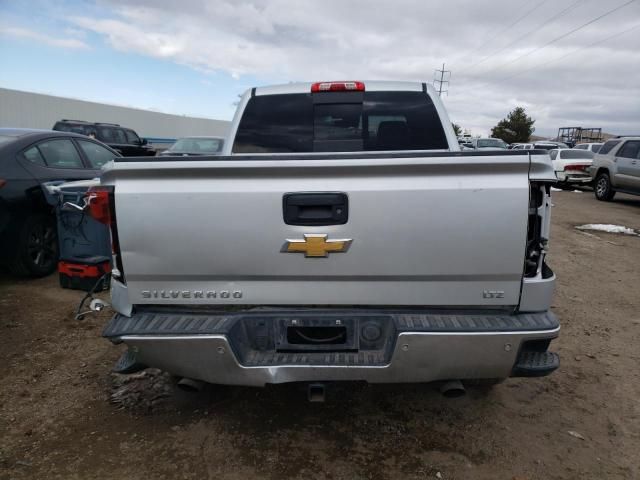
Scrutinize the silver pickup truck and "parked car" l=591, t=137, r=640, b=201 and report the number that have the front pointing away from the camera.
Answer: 1

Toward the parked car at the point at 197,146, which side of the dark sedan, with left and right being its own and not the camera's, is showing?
front

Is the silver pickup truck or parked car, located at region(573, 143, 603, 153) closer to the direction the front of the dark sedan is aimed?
the parked car

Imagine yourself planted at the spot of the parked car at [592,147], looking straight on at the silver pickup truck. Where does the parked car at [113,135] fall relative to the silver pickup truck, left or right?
right

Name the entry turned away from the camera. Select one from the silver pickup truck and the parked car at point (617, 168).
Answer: the silver pickup truck

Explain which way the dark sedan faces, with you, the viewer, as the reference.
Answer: facing away from the viewer and to the right of the viewer

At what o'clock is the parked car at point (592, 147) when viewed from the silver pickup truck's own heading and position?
The parked car is roughly at 1 o'clock from the silver pickup truck.

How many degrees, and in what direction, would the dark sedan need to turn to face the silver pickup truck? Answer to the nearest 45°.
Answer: approximately 135° to its right

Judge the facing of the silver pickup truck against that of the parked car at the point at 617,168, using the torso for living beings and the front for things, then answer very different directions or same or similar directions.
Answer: very different directions

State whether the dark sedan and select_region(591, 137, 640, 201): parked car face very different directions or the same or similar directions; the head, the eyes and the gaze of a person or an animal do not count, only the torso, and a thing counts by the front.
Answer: very different directions

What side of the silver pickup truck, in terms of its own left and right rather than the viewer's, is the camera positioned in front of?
back

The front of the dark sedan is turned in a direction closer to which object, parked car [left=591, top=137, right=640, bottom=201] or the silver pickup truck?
the parked car
